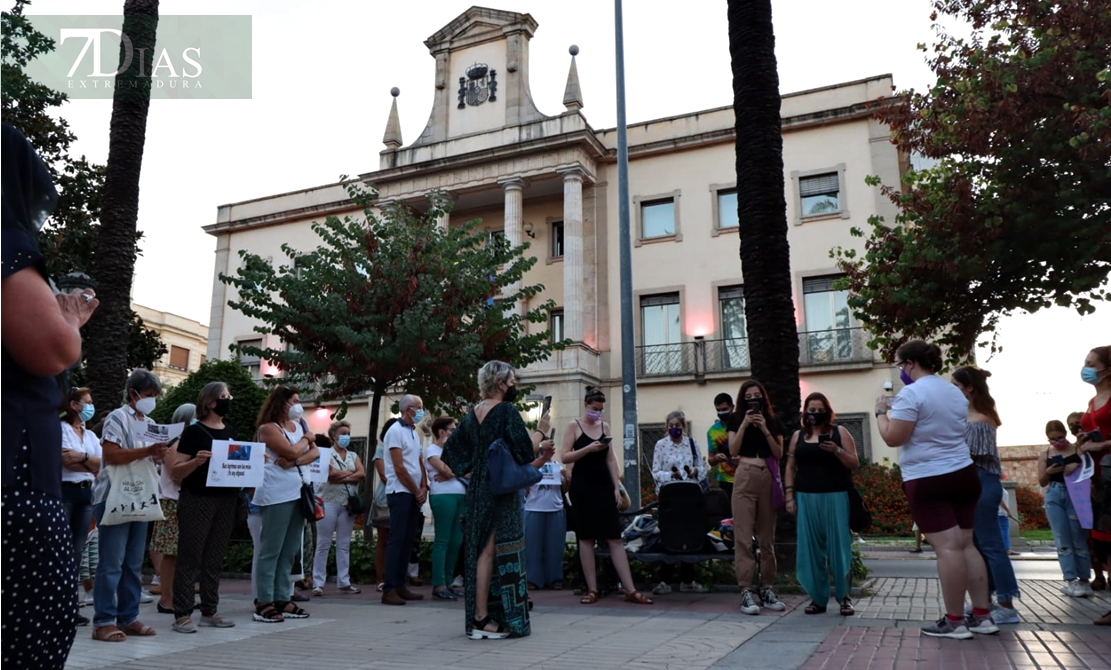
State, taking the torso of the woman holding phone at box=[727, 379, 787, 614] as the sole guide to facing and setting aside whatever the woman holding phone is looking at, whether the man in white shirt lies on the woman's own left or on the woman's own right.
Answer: on the woman's own right

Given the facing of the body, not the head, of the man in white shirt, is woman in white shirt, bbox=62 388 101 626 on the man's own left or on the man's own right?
on the man's own right

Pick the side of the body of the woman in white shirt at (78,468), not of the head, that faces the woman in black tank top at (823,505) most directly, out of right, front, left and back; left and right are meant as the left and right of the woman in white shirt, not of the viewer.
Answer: front

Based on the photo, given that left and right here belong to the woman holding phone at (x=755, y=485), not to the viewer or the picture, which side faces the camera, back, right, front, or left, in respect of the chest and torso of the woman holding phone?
front

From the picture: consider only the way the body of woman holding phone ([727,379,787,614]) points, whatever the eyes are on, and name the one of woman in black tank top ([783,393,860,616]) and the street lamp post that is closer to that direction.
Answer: the woman in black tank top

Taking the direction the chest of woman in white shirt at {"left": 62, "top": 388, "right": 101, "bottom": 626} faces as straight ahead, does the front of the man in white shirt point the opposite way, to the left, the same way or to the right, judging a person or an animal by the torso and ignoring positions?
the same way

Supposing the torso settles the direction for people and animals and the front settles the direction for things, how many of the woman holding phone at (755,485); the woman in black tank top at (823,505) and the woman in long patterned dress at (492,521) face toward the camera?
2

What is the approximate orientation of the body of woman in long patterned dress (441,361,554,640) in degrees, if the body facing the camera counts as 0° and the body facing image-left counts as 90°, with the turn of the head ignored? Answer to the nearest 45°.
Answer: approximately 225°

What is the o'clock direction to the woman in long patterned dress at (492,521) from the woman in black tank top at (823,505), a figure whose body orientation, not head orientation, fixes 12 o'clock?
The woman in long patterned dress is roughly at 2 o'clock from the woman in black tank top.

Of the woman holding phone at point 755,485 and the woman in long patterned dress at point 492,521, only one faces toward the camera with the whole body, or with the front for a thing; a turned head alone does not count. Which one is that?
the woman holding phone

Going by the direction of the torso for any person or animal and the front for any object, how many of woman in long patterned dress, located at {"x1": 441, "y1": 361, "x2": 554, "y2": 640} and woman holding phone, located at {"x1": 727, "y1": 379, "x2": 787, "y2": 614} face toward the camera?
1

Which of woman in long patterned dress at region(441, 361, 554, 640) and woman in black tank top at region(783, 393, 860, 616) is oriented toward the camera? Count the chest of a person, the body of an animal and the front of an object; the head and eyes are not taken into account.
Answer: the woman in black tank top

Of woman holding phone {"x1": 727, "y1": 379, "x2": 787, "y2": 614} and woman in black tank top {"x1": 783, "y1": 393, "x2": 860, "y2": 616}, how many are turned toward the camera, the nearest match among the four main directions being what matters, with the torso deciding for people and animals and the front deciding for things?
2

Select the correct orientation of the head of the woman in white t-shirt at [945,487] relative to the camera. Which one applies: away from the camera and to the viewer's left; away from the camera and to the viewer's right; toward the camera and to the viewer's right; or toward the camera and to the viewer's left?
away from the camera and to the viewer's left

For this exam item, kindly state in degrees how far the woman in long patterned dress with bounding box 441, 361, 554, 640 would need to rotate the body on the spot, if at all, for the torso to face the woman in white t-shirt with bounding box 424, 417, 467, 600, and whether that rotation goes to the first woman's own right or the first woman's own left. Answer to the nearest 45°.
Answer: approximately 45° to the first woman's own left
